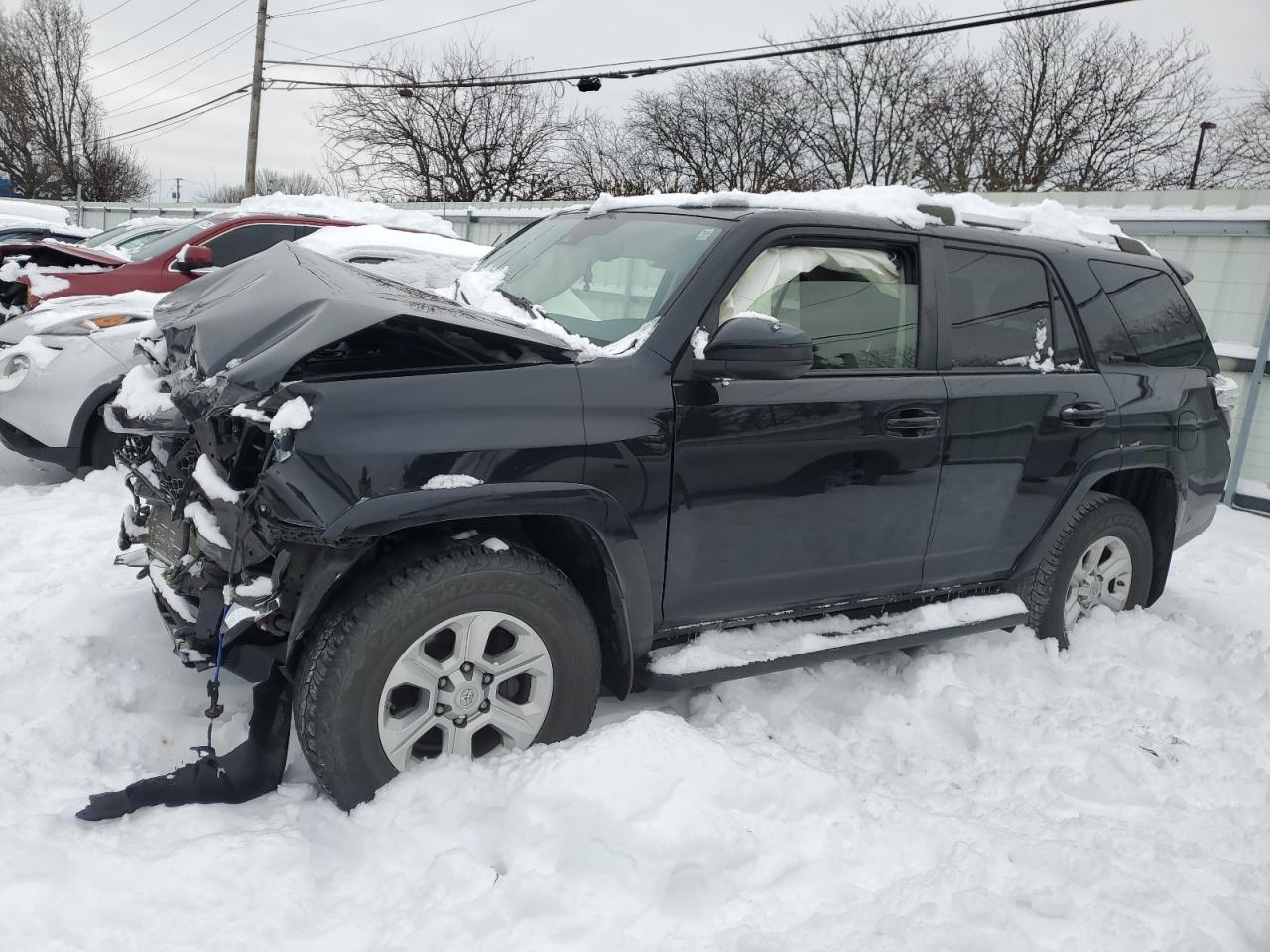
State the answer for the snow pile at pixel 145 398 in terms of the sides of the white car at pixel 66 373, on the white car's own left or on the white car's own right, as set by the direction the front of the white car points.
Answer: on the white car's own left

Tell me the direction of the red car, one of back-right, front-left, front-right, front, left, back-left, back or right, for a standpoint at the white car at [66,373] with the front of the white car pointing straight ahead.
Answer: back-right

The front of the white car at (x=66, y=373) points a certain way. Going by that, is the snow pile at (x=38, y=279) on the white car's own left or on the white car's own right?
on the white car's own right

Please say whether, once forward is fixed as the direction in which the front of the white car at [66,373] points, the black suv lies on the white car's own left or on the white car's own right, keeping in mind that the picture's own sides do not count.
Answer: on the white car's own left

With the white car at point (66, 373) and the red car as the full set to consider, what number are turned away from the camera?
0

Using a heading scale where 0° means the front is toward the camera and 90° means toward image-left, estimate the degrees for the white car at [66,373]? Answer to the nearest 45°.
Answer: approximately 45°

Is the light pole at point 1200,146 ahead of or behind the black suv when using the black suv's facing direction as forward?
behind

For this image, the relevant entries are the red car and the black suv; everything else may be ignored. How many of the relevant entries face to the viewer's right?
0

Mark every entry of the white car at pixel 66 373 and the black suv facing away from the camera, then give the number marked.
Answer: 0

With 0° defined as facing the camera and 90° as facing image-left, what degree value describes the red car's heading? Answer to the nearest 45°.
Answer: approximately 45°

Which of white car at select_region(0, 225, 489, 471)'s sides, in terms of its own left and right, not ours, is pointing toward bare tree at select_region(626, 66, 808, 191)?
back

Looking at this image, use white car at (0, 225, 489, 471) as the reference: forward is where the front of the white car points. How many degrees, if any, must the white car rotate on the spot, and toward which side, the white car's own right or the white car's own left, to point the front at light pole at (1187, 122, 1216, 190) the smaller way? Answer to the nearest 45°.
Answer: approximately 180°
